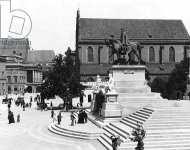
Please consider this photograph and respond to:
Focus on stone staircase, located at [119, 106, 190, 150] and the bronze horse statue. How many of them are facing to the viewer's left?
1

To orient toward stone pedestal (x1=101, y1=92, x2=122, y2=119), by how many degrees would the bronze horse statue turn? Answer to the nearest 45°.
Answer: approximately 90° to its left

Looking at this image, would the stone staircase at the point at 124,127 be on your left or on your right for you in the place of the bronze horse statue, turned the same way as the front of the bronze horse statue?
on your left

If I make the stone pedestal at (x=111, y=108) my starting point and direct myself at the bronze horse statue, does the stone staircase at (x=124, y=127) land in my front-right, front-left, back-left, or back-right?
back-right

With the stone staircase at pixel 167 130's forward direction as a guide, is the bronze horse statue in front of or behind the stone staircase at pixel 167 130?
behind

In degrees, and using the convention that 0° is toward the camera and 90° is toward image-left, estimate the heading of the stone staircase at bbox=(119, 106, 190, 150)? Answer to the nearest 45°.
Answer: approximately 0°

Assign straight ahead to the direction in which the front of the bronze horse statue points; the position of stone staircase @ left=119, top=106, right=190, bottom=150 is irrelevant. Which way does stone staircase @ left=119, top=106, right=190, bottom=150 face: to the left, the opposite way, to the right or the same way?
to the left

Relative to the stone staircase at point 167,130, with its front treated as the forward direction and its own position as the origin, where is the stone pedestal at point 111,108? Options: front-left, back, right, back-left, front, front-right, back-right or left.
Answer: back-right

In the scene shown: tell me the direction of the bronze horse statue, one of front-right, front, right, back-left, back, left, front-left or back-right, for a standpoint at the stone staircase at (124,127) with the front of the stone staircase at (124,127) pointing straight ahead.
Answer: back-right

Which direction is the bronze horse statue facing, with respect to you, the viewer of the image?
facing to the left of the viewer

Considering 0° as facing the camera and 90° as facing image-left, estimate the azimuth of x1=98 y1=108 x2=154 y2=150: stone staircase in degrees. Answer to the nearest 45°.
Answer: approximately 45°
